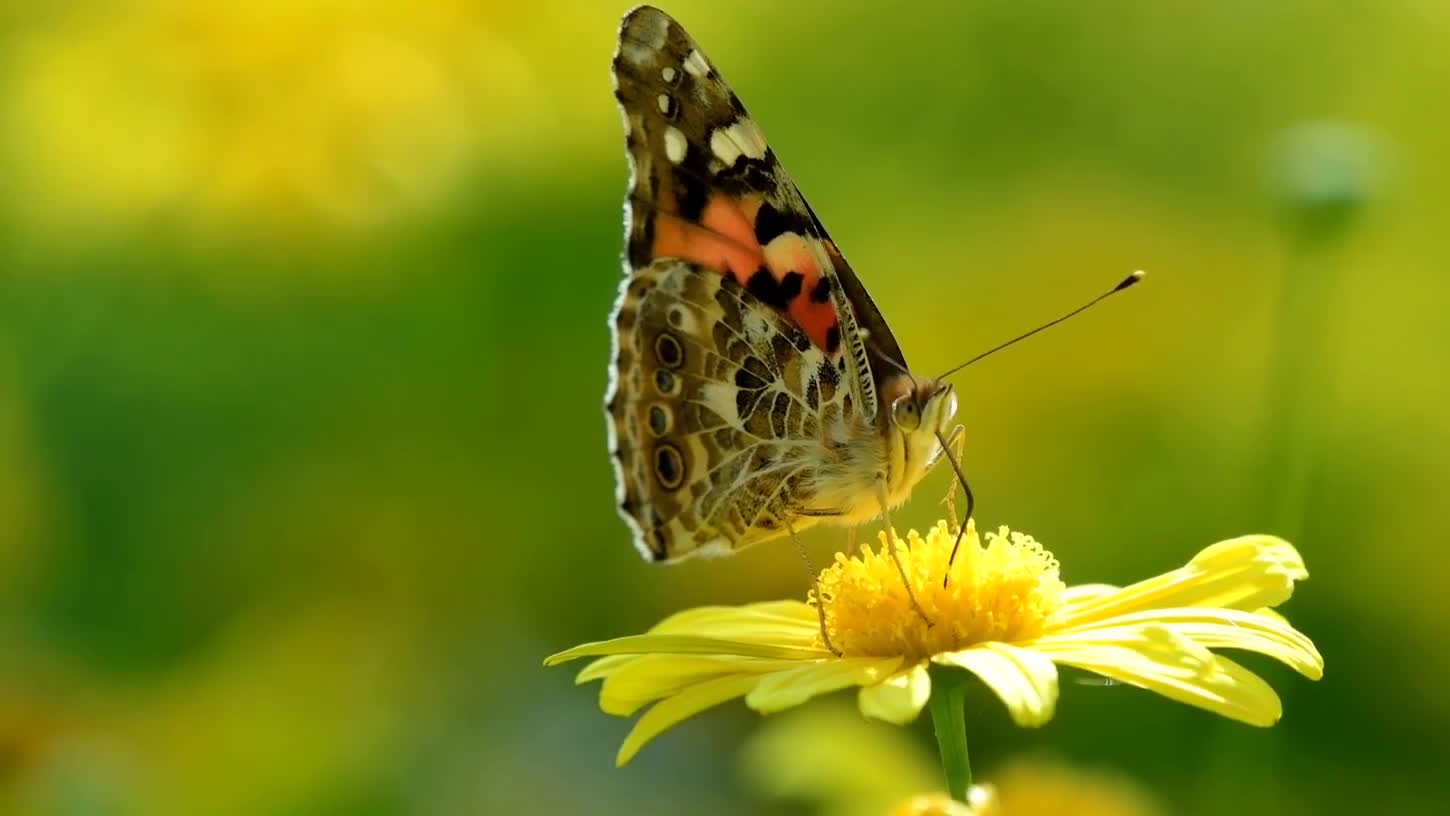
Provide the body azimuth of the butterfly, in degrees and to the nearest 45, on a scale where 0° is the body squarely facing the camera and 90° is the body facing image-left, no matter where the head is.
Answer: approximately 270°
